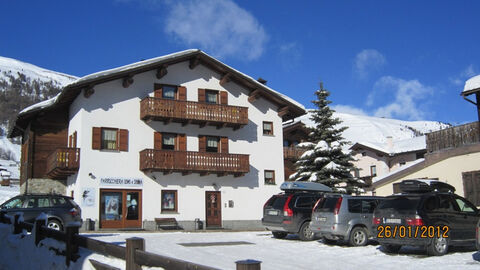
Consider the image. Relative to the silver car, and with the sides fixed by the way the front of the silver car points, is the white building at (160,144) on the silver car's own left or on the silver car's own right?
on the silver car's own left

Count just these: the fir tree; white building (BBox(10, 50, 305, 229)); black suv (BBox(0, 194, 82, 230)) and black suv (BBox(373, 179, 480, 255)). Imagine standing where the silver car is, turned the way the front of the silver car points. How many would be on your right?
1

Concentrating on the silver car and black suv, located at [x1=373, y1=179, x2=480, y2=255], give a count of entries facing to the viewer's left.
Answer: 0

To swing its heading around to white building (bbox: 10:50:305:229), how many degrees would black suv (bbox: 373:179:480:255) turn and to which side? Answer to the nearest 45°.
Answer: approximately 90° to its left

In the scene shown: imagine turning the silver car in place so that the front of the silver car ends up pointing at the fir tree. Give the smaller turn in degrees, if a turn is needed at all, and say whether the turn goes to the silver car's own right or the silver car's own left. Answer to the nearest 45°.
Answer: approximately 45° to the silver car's own left

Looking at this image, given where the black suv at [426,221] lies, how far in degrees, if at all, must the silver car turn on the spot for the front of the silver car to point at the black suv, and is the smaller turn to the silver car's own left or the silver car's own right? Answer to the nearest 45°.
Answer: approximately 90° to the silver car's own right

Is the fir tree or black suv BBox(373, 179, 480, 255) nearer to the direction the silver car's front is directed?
the fir tree

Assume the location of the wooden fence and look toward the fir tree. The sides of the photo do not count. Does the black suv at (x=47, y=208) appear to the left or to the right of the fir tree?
left

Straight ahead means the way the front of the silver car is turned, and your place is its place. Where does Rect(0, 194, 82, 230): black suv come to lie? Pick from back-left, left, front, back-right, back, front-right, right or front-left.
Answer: back-left

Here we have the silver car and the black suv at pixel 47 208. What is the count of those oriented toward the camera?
0

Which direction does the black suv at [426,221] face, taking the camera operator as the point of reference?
facing away from the viewer and to the right of the viewer

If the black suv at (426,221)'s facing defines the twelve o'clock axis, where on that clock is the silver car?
The silver car is roughly at 9 o'clock from the black suv.
